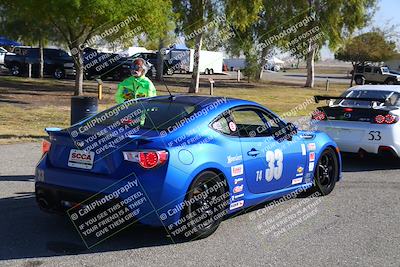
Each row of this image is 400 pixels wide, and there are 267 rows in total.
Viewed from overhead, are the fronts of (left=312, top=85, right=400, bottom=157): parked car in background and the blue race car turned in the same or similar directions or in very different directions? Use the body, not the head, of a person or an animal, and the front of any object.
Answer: same or similar directions

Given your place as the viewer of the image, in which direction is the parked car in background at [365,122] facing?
facing away from the viewer and to the right of the viewer

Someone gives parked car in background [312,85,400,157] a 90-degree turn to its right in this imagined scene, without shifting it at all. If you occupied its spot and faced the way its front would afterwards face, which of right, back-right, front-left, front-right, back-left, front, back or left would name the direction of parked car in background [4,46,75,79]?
back

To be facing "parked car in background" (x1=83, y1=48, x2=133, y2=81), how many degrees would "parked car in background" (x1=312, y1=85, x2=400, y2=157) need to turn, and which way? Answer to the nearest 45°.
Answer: approximately 90° to its left

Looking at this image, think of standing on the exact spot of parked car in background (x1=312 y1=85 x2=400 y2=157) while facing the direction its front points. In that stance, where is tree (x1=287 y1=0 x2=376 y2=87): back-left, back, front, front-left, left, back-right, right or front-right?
front-left

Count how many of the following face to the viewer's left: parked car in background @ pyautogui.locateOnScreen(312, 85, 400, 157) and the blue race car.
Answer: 0

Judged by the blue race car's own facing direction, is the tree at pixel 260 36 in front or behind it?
in front

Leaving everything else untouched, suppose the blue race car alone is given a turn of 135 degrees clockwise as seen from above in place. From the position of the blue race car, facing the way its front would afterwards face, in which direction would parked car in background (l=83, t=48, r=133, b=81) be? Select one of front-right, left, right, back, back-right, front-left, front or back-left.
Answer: back

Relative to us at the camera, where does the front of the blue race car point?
facing away from the viewer and to the right of the viewer

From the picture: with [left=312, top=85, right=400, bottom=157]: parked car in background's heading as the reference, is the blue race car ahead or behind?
behind

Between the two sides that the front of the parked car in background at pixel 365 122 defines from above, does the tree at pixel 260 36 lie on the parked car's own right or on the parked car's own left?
on the parked car's own left

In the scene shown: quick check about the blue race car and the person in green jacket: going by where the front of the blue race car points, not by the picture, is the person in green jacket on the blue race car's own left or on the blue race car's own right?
on the blue race car's own left

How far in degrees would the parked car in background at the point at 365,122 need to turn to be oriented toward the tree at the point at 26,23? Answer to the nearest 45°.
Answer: approximately 90° to its left

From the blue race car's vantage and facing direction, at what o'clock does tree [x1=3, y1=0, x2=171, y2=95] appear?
The tree is roughly at 10 o'clock from the blue race car.

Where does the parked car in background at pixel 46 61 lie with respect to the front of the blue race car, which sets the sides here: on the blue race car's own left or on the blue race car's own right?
on the blue race car's own left

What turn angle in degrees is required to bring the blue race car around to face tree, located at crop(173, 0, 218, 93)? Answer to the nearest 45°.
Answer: approximately 45° to its left
